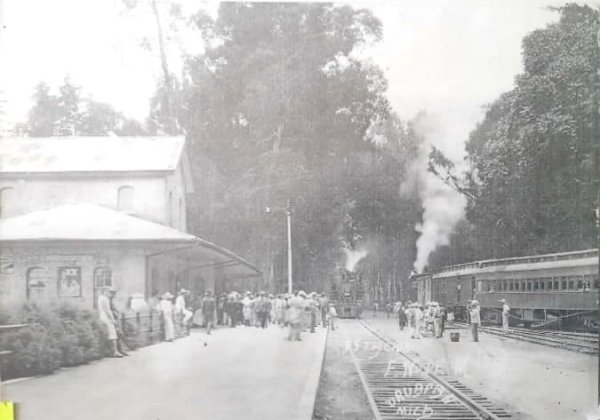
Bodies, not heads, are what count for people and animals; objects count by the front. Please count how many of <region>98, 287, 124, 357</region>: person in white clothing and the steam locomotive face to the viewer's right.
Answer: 1

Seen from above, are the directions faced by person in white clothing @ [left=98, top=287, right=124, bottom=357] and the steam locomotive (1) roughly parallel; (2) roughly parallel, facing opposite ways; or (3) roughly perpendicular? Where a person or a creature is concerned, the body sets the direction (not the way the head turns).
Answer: roughly perpendicular

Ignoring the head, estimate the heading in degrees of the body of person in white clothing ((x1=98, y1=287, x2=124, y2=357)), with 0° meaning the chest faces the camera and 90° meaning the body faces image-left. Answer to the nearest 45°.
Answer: approximately 270°

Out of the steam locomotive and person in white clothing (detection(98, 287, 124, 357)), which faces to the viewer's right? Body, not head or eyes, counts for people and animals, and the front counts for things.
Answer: the person in white clothing

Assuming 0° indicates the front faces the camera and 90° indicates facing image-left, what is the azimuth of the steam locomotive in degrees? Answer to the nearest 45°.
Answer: approximately 0°

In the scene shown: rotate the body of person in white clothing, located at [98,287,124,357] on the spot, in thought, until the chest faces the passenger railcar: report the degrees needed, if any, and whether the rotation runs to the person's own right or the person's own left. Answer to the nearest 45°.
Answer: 0° — they already face it
